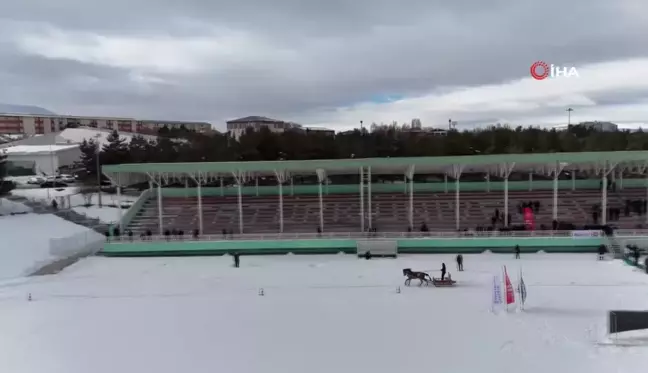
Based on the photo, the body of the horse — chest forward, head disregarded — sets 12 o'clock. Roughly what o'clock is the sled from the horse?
The sled is roughly at 6 o'clock from the horse.

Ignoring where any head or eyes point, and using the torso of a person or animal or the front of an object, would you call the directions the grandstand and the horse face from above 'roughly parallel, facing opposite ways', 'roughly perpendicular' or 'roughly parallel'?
roughly perpendicular

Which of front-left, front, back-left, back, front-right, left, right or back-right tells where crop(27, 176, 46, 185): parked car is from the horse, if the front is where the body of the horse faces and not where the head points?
front-right

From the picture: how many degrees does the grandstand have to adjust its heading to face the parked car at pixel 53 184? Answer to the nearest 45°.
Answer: approximately 135° to its right

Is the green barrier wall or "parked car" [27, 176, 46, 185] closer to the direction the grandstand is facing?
the green barrier wall

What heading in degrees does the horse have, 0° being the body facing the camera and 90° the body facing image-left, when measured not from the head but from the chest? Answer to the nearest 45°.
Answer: approximately 90°

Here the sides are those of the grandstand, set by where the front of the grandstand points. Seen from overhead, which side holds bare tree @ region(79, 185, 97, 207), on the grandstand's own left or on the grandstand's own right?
on the grandstand's own right

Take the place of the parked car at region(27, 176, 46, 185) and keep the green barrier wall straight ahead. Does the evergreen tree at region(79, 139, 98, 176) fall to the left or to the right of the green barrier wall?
left

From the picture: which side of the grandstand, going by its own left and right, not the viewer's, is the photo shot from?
front

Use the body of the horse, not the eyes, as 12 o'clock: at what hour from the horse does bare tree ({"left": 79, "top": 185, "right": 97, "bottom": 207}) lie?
The bare tree is roughly at 1 o'clock from the horse.

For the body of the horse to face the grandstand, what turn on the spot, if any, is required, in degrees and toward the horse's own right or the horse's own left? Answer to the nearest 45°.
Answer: approximately 90° to the horse's own right

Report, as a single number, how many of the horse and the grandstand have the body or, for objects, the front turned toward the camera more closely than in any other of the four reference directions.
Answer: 1

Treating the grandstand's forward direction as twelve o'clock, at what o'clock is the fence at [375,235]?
The fence is roughly at 12 o'clock from the grandstand.

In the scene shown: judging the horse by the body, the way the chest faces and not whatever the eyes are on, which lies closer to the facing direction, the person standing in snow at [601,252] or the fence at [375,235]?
the fence
